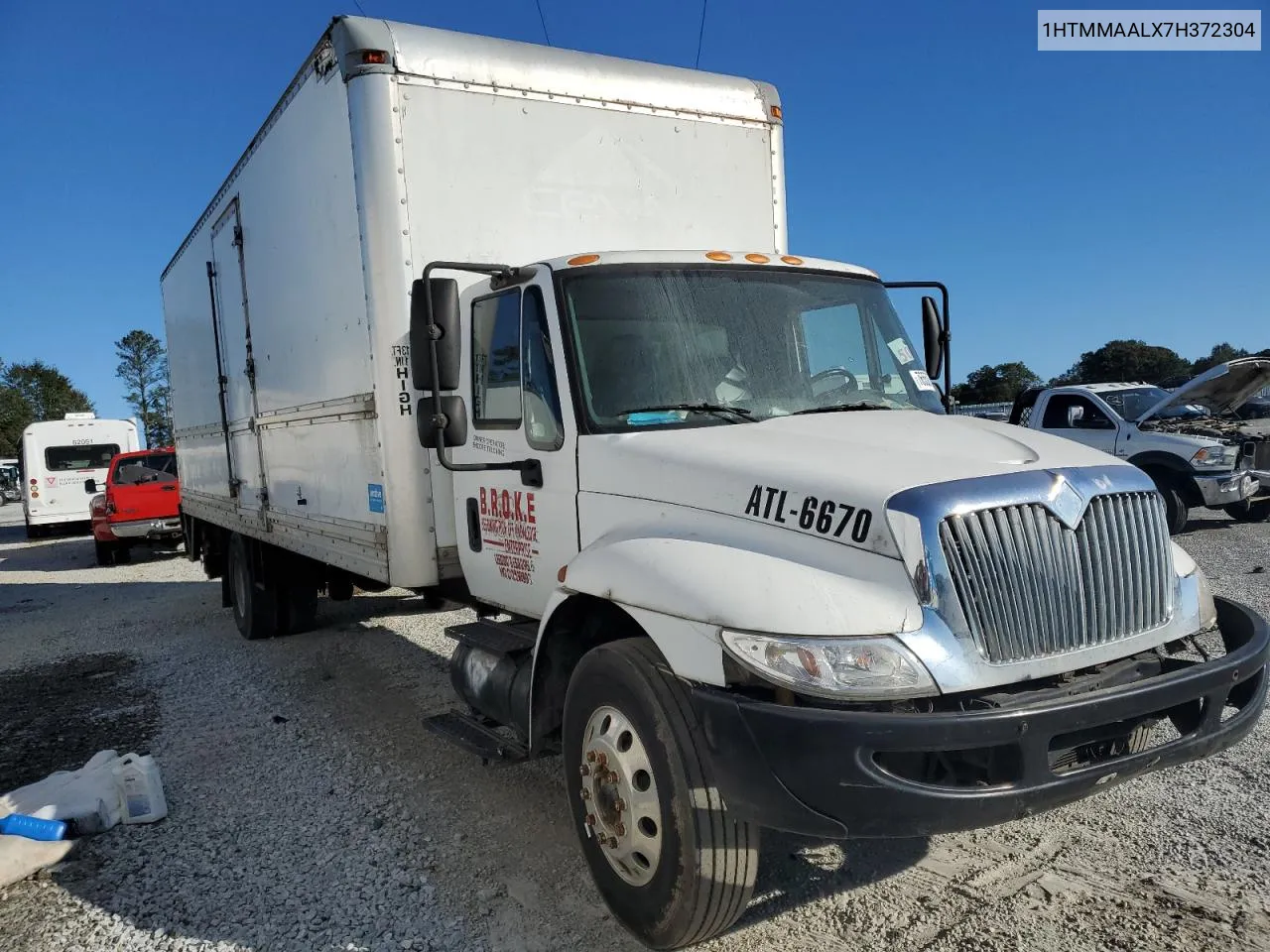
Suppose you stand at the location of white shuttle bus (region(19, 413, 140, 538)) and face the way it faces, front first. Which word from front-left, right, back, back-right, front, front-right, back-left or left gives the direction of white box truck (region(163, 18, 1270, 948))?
back

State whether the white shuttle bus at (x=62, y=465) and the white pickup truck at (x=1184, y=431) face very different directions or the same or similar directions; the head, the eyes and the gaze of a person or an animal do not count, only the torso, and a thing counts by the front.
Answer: very different directions

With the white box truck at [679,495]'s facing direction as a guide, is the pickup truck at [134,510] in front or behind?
behind

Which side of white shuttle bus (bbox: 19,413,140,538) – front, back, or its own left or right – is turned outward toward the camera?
back

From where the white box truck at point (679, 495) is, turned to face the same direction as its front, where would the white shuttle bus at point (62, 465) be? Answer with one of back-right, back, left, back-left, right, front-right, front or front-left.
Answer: back

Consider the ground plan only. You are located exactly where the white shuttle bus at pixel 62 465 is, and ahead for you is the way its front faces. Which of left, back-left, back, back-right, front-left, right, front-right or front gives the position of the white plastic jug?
back

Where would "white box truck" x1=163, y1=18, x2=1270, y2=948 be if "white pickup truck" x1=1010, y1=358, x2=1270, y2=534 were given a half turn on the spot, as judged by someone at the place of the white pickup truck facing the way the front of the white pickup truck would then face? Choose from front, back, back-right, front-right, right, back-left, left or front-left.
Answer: back-left

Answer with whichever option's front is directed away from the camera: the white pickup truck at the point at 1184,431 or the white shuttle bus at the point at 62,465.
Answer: the white shuttle bus

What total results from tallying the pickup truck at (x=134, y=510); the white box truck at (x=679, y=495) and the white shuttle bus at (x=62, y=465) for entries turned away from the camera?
2

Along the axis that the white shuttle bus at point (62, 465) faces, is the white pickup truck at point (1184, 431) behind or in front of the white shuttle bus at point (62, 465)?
behind

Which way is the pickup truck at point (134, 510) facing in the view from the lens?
facing away from the viewer

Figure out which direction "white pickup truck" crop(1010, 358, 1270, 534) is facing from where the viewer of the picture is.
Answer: facing the viewer and to the right of the viewer
